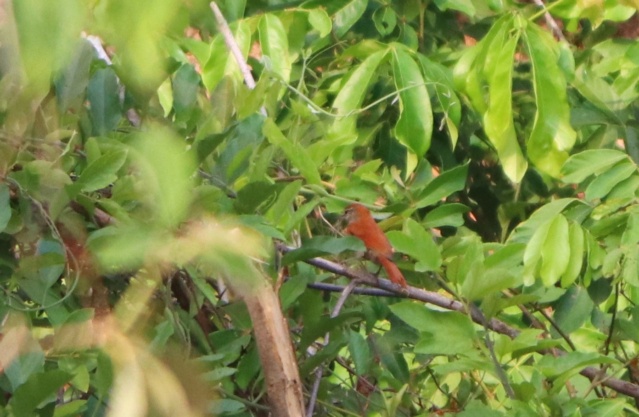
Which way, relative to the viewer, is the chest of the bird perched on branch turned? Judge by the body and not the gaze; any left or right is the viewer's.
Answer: facing to the left of the viewer
